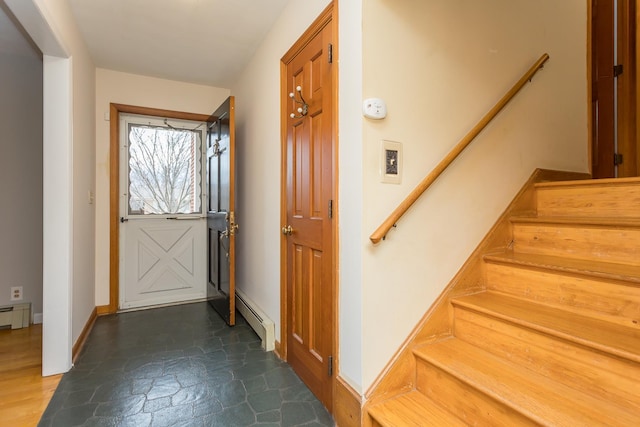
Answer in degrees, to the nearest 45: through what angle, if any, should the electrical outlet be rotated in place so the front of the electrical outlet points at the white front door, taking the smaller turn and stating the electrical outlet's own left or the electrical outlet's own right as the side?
approximately 90° to the electrical outlet's own left

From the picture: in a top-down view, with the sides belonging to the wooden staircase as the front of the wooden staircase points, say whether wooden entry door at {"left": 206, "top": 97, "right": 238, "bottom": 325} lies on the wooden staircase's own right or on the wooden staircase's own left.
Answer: on the wooden staircase's own right

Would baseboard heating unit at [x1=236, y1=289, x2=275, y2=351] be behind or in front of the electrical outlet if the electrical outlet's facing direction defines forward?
in front

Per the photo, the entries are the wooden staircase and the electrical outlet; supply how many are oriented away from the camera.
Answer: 0

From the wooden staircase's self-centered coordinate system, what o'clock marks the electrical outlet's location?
The electrical outlet is roughly at 1 o'clock from the wooden staircase.

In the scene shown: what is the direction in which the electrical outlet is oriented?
toward the camera

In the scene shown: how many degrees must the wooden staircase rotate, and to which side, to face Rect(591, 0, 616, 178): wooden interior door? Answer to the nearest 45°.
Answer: approximately 135° to its right

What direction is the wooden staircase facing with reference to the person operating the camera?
facing the viewer and to the left of the viewer

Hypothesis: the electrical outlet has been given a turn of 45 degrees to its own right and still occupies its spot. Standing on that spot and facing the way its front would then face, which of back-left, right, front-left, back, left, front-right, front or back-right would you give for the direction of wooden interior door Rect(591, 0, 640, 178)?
left

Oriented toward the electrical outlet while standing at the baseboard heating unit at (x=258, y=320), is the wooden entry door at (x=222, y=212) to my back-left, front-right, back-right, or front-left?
front-right
